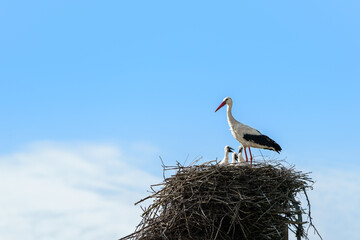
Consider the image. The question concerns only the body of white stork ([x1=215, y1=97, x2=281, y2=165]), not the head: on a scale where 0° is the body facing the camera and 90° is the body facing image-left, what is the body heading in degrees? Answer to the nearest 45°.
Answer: approximately 90°
